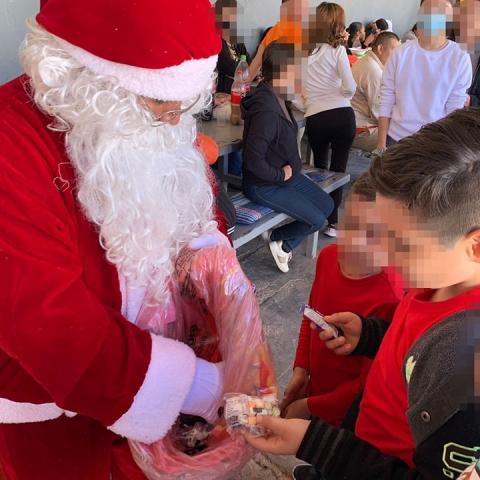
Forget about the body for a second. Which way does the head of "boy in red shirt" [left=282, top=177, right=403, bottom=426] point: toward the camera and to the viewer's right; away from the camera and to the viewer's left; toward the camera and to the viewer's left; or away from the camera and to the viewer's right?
toward the camera and to the viewer's left

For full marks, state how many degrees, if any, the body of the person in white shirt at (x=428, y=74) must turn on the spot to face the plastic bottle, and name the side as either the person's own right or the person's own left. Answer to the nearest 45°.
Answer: approximately 90° to the person's own right

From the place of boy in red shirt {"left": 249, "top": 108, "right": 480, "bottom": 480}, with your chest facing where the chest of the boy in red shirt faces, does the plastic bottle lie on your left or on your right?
on your right

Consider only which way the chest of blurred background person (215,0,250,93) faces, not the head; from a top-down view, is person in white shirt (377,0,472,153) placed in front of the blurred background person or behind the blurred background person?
in front

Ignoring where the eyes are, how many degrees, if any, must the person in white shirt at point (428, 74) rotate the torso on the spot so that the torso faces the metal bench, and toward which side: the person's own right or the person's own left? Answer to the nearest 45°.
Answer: approximately 45° to the person's own right

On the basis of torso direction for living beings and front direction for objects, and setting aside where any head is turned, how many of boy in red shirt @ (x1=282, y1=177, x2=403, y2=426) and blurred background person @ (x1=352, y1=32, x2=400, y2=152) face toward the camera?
1

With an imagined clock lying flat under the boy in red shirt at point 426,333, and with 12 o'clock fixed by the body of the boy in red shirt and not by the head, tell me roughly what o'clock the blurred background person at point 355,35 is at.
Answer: The blurred background person is roughly at 3 o'clock from the boy in red shirt.

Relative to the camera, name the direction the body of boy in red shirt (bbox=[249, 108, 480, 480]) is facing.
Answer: to the viewer's left

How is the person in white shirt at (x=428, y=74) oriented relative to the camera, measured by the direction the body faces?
toward the camera

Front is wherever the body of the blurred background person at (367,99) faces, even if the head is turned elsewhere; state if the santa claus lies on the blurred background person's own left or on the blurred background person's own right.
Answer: on the blurred background person's own right

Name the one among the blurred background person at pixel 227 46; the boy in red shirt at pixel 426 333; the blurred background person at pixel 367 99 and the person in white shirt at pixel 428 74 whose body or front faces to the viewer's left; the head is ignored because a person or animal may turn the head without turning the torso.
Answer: the boy in red shirt

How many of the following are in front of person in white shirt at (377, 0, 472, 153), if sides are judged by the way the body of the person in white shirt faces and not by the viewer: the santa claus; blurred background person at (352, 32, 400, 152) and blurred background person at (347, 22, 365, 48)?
1
